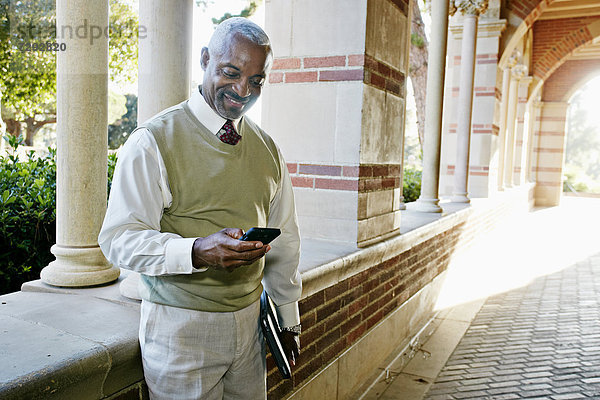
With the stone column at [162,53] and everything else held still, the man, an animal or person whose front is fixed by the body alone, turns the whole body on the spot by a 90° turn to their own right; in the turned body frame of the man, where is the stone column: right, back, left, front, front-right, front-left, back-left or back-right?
back-right

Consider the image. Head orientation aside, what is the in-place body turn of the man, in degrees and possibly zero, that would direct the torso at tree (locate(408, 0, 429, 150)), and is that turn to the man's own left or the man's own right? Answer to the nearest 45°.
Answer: approximately 90° to the man's own left

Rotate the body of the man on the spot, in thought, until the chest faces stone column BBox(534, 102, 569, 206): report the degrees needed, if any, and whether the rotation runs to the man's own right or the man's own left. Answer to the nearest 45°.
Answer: approximately 90° to the man's own left

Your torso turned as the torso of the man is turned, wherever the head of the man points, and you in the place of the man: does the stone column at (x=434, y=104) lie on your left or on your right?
on your left

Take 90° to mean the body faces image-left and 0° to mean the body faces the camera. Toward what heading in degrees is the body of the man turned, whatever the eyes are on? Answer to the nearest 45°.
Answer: approximately 315°

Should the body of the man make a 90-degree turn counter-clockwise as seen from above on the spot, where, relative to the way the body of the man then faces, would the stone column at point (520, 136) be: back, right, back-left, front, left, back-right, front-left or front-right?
front

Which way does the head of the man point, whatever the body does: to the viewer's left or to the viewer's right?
to the viewer's right

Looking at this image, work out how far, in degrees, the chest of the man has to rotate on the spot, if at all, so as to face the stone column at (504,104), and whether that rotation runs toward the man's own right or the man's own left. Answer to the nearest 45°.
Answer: approximately 90° to the man's own left

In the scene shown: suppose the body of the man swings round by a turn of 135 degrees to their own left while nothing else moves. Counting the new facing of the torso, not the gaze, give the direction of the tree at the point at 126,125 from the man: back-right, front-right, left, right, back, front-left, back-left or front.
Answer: front

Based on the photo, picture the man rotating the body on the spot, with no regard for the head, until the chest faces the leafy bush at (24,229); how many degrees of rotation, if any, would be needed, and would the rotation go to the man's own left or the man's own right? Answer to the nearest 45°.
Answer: approximately 180°

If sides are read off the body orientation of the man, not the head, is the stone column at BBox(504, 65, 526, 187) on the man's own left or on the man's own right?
on the man's own left
